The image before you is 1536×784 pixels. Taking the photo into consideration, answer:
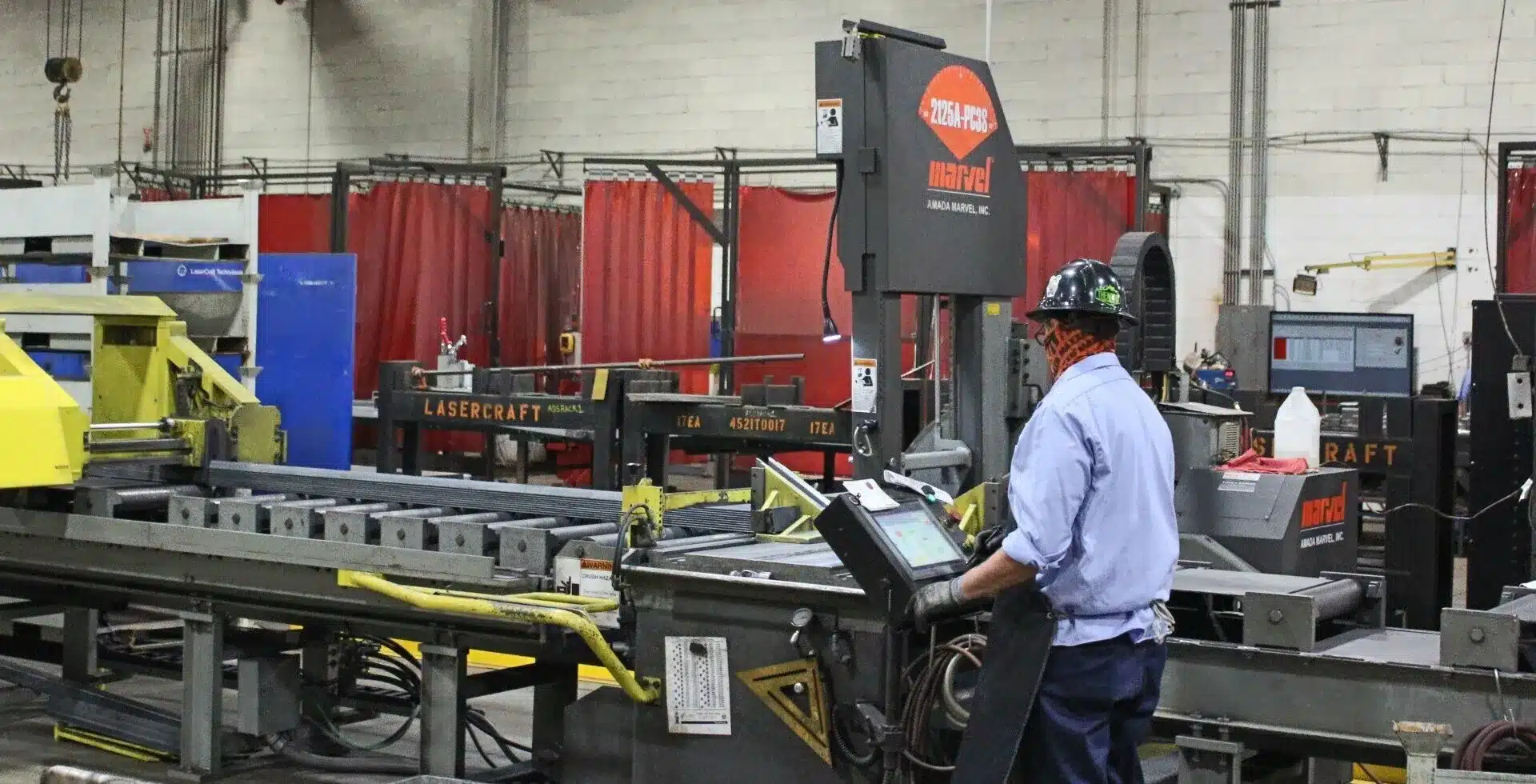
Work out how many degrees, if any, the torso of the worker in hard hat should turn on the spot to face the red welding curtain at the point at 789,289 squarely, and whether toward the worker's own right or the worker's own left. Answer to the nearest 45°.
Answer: approximately 45° to the worker's own right

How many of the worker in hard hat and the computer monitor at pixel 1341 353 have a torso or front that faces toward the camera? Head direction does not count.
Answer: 1

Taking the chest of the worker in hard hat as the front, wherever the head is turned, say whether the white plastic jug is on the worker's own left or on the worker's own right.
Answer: on the worker's own right

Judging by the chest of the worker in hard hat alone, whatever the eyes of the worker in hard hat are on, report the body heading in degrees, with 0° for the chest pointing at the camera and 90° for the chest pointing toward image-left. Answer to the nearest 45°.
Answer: approximately 135°

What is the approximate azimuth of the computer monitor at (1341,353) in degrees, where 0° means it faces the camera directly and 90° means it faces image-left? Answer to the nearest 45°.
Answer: approximately 0°

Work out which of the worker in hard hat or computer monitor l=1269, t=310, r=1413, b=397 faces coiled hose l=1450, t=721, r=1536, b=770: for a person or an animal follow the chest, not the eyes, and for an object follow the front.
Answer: the computer monitor

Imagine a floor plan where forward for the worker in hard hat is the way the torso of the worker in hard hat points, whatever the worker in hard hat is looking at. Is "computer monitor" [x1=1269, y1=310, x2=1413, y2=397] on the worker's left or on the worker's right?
on the worker's right

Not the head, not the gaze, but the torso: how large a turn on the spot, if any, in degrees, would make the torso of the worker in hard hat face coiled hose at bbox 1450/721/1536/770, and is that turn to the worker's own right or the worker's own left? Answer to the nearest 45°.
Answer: approximately 135° to the worker's own right
